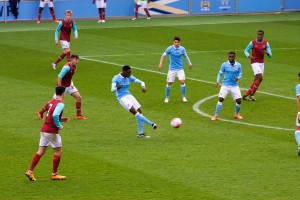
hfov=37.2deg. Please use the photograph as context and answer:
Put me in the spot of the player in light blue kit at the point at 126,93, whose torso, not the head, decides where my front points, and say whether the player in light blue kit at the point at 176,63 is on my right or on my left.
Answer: on my left

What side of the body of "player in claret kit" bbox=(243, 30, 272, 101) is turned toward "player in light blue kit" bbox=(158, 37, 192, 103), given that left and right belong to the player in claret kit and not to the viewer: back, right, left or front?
right

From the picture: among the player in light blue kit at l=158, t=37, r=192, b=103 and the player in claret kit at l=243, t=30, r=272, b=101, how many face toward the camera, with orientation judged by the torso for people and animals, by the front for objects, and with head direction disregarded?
2

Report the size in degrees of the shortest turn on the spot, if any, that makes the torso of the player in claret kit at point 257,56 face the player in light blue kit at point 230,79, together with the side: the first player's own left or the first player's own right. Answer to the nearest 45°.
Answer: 0° — they already face them

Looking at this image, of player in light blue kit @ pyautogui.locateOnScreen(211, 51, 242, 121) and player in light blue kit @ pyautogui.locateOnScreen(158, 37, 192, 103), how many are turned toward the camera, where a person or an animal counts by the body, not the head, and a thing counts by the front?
2

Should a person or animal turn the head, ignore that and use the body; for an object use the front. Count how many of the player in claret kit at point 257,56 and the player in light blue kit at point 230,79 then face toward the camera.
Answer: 2

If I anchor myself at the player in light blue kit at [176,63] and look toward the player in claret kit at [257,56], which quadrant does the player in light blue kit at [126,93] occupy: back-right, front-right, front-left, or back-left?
back-right

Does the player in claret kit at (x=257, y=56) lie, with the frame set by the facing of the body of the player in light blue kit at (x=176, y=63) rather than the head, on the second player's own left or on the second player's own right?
on the second player's own left

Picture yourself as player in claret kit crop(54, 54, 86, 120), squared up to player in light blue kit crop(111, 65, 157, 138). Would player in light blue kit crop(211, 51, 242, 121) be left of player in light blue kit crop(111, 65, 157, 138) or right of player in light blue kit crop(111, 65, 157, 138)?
left

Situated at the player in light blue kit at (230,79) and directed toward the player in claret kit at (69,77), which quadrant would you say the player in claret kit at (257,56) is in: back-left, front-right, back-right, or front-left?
back-right

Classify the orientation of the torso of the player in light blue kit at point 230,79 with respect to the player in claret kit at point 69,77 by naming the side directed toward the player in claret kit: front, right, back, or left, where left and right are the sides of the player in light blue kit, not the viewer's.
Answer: right
